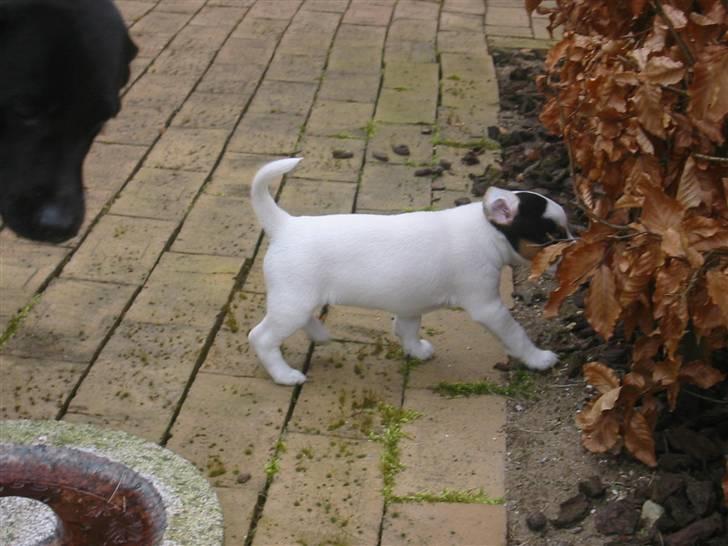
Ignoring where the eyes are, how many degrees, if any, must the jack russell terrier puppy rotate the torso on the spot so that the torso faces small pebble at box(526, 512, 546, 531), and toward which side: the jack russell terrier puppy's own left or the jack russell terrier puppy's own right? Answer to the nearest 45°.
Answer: approximately 90° to the jack russell terrier puppy's own right

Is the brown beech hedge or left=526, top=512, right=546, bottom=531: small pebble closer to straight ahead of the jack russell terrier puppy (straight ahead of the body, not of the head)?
the brown beech hedge

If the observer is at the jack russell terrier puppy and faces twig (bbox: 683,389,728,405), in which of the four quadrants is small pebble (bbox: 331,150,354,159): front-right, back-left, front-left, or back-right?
back-left

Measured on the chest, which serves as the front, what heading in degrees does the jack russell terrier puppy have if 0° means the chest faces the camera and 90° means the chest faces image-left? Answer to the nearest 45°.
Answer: approximately 270°

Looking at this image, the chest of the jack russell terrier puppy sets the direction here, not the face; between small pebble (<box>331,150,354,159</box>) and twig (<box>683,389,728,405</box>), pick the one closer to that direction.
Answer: the twig

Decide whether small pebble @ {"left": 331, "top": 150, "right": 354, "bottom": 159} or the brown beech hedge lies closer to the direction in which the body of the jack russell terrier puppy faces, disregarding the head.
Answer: the brown beech hedge

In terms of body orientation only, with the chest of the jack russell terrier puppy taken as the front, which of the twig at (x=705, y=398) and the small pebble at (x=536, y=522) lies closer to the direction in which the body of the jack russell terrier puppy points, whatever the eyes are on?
the twig

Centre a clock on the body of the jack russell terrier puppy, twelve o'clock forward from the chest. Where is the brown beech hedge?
The brown beech hedge is roughly at 1 o'clock from the jack russell terrier puppy.

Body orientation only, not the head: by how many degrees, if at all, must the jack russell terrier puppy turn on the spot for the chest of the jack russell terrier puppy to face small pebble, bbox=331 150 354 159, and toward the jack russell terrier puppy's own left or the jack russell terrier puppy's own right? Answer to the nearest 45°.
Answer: approximately 90° to the jack russell terrier puppy's own left

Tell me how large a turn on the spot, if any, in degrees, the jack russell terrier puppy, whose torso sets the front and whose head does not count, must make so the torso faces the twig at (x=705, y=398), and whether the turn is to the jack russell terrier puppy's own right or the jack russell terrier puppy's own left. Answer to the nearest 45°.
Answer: approximately 45° to the jack russell terrier puppy's own right
